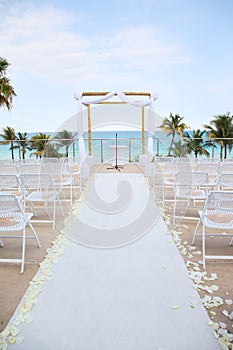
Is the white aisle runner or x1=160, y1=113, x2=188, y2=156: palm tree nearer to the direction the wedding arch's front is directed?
the white aisle runner

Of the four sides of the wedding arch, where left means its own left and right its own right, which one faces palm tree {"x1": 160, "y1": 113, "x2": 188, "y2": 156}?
back

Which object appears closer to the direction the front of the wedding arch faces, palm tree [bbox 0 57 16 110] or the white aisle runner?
the white aisle runner

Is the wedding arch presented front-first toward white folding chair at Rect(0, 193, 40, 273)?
yes

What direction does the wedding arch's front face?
toward the camera

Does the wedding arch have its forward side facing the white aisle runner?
yes
